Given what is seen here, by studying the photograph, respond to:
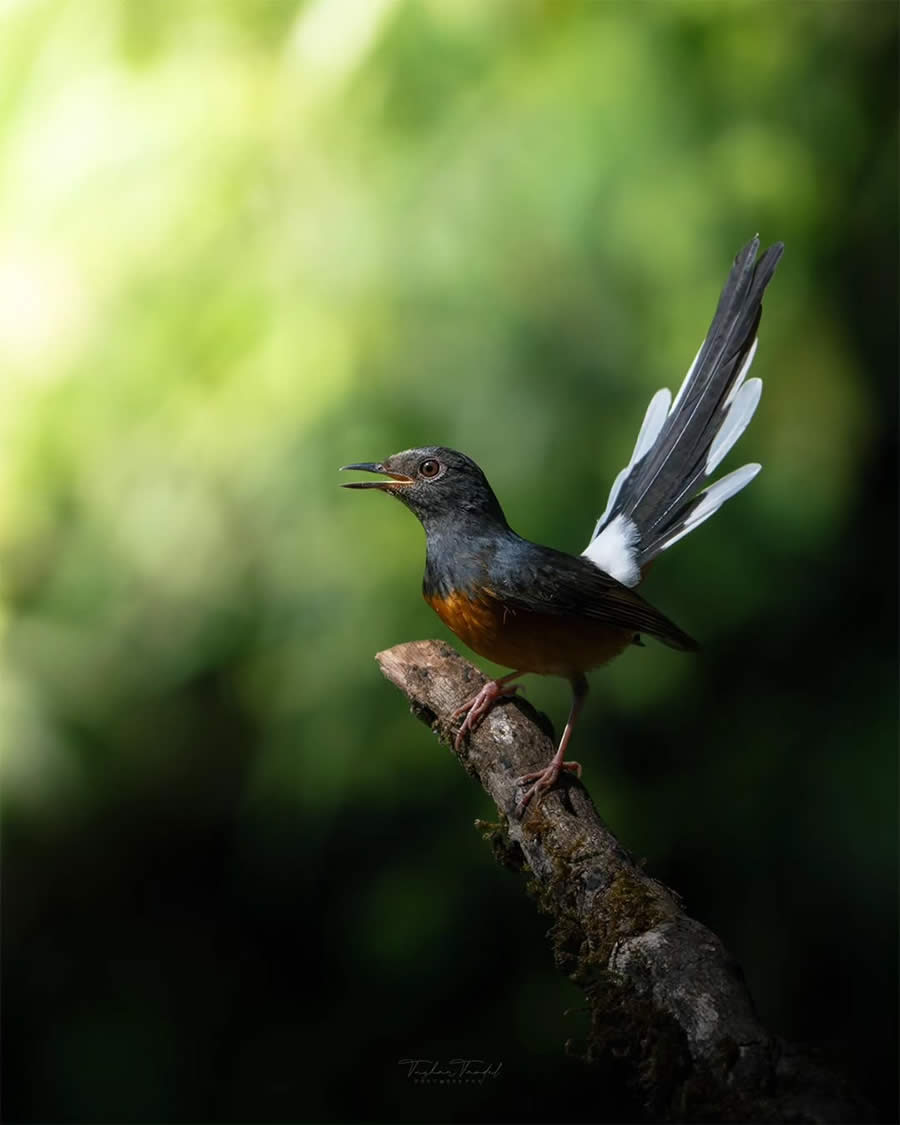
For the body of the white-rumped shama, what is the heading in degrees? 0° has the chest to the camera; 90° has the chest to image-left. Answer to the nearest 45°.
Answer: approximately 90°
